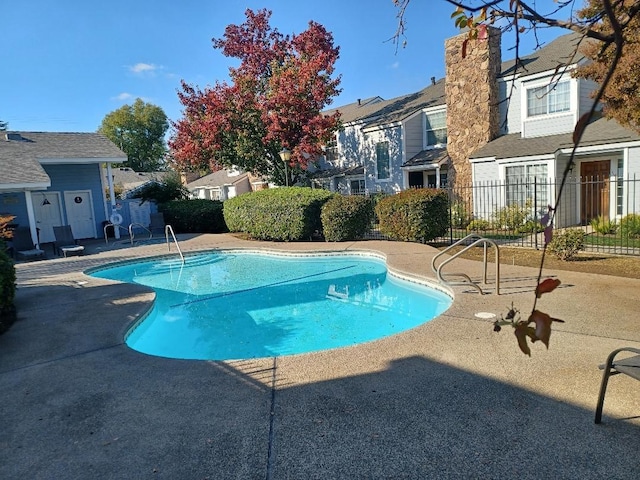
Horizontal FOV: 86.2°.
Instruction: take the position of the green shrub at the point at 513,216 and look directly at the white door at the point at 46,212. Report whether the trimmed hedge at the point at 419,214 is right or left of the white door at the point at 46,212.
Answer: left

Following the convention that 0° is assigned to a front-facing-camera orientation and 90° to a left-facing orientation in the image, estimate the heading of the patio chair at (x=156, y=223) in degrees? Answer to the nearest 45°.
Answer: approximately 0°

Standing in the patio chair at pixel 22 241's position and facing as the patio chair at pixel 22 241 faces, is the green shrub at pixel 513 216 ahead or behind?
ahead

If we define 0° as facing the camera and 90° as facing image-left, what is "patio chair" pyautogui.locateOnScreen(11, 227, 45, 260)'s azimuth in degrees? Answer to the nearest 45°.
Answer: approximately 315°

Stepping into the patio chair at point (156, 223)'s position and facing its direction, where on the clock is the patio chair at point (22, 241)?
the patio chair at point (22, 241) is roughly at 2 o'clock from the patio chair at point (156, 223).

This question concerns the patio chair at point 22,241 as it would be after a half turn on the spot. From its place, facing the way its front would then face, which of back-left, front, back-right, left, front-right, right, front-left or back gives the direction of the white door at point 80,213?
right
